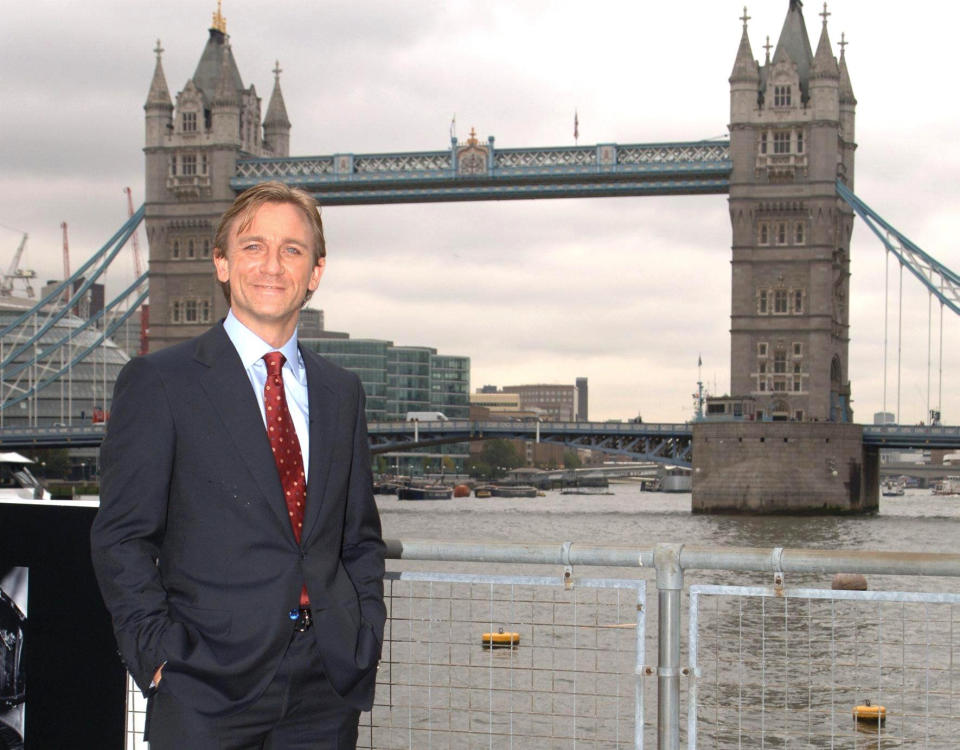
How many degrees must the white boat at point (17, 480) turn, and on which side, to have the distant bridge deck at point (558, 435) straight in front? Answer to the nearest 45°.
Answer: approximately 45° to its left

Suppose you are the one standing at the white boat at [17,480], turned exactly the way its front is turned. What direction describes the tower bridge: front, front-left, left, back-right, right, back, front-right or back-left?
front-left

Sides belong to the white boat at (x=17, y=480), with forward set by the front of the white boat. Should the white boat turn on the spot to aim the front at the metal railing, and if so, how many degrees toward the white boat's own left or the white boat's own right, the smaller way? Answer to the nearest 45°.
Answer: approximately 90° to the white boat's own right

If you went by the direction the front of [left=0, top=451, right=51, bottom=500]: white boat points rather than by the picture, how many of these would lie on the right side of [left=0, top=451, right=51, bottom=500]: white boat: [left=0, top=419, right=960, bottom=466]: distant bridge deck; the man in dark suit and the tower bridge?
1

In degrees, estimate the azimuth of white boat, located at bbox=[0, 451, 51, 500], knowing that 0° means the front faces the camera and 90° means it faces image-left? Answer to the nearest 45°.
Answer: approximately 270°
